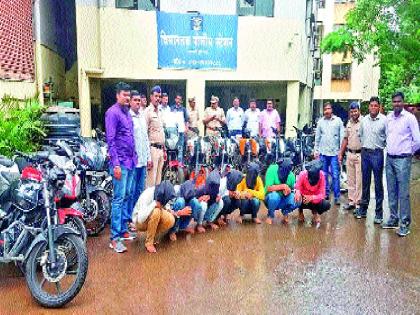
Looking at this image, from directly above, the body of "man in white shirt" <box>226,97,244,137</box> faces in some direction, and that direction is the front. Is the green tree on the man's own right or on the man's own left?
on the man's own left

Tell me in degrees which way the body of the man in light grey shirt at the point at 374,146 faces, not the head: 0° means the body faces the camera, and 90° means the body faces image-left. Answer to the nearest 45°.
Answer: approximately 0°

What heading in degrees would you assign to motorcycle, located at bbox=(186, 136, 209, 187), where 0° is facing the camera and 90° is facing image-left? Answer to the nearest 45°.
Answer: approximately 0°

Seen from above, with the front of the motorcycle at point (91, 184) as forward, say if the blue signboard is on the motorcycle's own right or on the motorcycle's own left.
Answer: on the motorcycle's own left

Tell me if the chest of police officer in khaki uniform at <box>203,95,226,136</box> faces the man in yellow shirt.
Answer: yes
